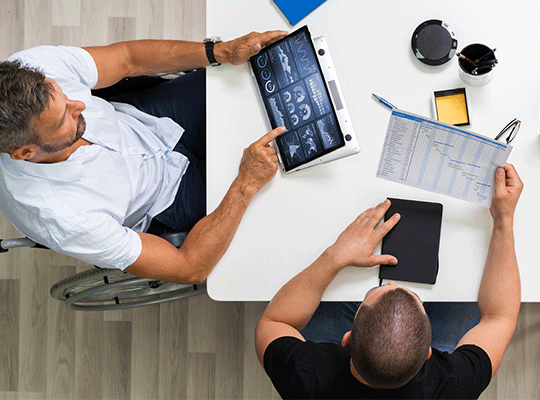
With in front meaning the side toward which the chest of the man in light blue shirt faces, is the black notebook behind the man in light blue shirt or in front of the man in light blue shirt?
in front

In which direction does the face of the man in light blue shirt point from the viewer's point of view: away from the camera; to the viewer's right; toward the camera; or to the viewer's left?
to the viewer's right

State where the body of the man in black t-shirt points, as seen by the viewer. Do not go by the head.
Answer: away from the camera

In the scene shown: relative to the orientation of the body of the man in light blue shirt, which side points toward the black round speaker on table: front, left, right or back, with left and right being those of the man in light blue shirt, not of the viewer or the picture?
front

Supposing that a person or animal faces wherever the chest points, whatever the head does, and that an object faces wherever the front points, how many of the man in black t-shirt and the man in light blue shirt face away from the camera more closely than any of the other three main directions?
1

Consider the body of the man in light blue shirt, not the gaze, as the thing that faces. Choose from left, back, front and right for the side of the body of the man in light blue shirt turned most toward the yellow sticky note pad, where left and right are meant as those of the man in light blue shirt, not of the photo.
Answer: front

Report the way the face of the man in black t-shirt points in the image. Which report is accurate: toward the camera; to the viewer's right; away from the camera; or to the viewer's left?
away from the camera

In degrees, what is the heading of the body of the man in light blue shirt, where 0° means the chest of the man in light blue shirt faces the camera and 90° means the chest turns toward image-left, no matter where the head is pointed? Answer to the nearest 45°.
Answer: approximately 270°
